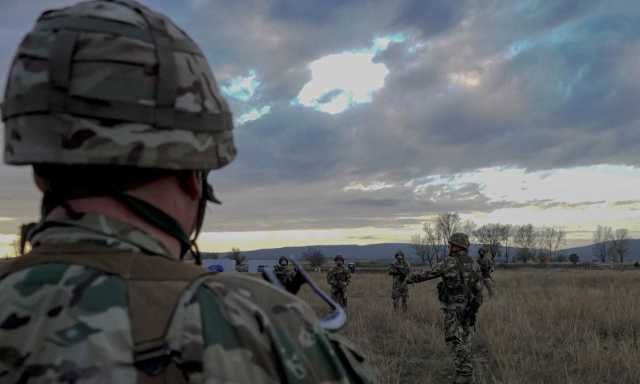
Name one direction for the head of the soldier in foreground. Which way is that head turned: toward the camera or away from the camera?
away from the camera

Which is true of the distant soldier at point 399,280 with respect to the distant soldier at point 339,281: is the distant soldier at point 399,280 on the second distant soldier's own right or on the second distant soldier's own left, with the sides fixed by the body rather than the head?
on the second distant soldier's own left

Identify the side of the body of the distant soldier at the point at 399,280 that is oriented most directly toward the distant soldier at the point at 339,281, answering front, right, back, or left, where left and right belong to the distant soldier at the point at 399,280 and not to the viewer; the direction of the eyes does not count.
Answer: right

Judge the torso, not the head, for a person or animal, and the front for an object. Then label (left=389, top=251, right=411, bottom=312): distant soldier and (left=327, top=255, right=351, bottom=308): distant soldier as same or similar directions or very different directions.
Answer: same or similar directions

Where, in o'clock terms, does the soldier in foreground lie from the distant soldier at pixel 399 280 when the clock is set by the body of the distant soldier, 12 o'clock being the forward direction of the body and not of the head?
The soldier in foreground is roughly at 12 o'clock from the distant soldier.

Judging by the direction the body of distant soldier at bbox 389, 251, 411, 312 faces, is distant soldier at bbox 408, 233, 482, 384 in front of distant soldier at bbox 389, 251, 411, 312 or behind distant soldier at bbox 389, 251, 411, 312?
in front

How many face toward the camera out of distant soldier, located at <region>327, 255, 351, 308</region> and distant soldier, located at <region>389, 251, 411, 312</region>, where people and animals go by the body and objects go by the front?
2

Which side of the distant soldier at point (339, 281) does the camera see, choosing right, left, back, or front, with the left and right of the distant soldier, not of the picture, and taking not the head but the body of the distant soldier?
front

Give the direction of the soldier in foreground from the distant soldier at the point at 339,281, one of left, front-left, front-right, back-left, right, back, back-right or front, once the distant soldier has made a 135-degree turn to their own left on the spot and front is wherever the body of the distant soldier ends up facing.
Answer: back-right
